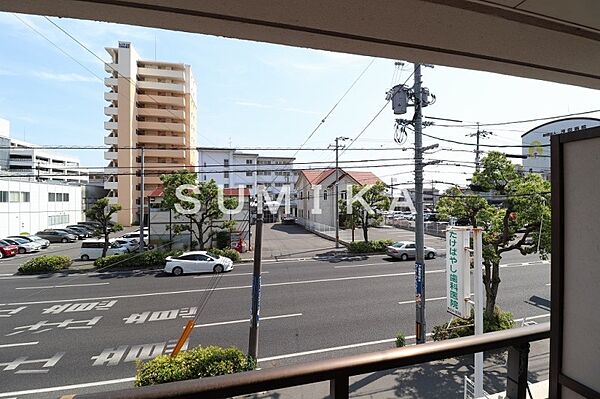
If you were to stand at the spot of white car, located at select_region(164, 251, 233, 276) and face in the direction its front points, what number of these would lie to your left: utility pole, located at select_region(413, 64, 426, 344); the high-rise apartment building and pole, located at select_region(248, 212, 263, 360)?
1

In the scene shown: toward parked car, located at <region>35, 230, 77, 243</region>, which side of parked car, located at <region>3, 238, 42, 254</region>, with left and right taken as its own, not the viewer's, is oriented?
left

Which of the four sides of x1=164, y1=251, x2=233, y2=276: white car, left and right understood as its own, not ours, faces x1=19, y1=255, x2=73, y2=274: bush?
back

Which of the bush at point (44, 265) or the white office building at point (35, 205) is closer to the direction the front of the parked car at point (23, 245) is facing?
the bush

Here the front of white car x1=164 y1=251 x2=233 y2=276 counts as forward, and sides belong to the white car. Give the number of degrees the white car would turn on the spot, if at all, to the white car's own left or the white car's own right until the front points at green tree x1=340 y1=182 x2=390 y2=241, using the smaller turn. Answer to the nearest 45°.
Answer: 0° — it already faces it

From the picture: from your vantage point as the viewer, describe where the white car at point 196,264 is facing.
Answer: facing to the right of the viewer

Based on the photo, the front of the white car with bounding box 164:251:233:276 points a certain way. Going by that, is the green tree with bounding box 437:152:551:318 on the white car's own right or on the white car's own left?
on the white car's own right

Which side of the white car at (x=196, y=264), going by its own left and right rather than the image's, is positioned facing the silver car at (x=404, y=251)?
front
